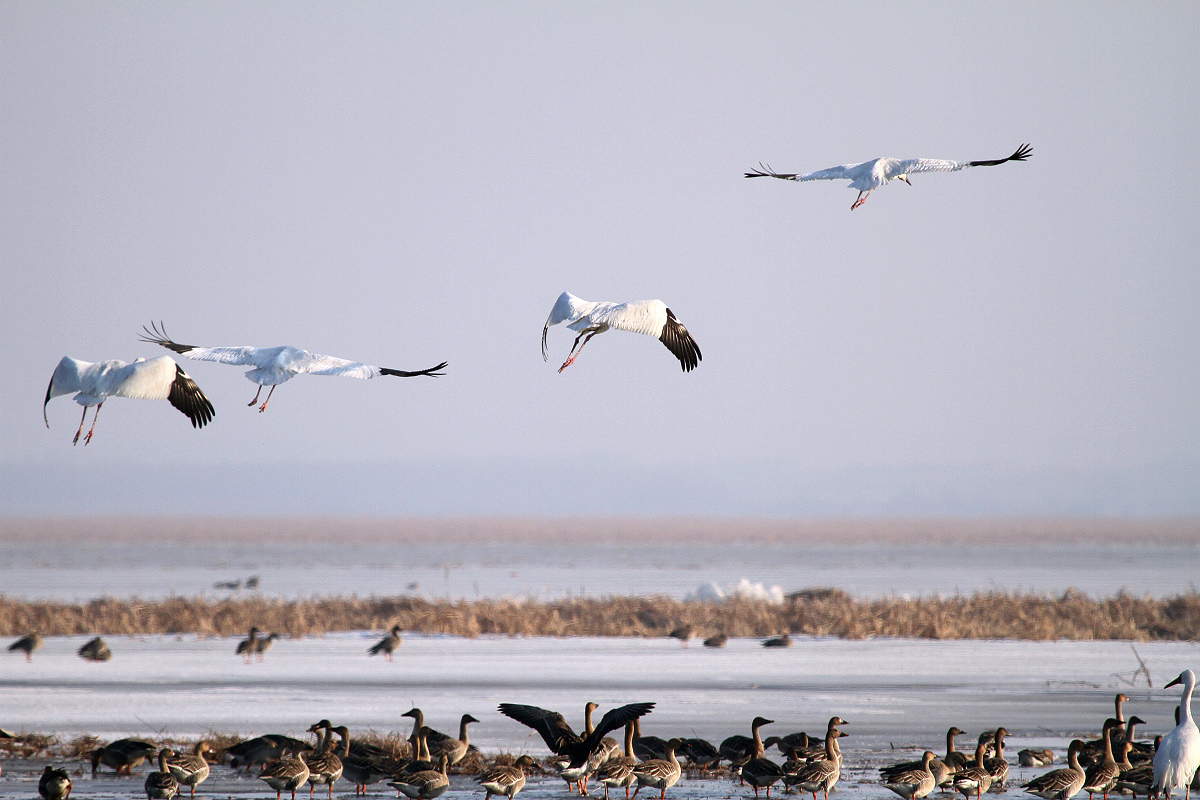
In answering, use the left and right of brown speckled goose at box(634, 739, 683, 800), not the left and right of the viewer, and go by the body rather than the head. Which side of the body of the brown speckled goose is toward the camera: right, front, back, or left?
right

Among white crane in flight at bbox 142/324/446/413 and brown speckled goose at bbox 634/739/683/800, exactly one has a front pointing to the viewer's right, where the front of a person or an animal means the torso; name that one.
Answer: the brown speckled goose

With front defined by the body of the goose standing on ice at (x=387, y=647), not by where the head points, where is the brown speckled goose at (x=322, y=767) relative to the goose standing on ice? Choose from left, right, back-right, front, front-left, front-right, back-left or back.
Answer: right

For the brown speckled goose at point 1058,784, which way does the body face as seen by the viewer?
to the viewer's right

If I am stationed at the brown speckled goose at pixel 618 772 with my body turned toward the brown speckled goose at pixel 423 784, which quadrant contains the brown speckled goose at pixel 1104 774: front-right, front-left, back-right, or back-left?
back-left
